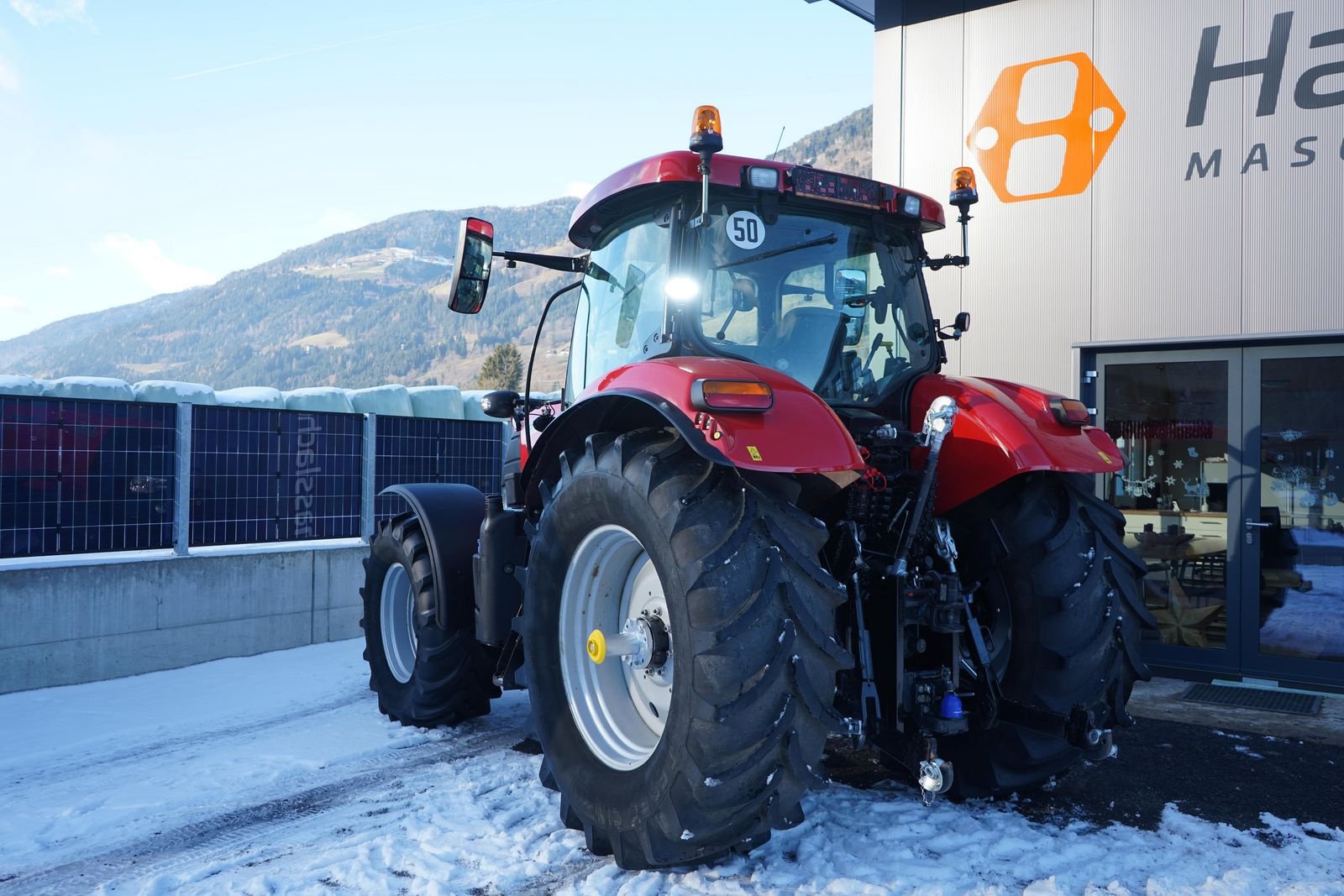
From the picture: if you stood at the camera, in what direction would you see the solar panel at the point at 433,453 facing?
facing the viewer and to the right of the viewer

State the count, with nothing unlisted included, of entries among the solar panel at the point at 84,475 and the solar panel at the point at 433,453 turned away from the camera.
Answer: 0

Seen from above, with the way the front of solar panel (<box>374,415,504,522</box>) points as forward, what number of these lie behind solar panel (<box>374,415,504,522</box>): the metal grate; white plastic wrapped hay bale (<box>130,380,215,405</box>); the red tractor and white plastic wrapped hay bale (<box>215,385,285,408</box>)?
2

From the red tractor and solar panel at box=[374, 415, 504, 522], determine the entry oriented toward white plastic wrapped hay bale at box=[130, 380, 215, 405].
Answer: the red tractor

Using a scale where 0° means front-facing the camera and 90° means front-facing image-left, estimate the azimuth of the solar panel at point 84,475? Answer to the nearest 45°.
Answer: approximately 315°

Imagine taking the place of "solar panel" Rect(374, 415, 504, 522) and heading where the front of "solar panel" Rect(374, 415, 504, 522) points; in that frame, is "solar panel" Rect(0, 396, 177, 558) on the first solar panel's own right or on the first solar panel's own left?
on the first solar panel's own right

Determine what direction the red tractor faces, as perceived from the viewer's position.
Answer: facing away from the viewer and to the left of the viewer

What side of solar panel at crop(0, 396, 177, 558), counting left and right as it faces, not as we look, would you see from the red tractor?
front

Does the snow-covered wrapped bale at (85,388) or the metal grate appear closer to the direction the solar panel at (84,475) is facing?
the metal grate

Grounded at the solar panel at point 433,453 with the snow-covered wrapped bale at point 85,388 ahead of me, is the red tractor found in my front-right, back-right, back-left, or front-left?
back-left

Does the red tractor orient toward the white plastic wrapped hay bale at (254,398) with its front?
yes

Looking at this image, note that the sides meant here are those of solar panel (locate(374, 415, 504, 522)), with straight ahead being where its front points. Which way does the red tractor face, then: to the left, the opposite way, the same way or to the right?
the opposite way

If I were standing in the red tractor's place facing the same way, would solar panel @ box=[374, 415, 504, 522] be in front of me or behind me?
in front

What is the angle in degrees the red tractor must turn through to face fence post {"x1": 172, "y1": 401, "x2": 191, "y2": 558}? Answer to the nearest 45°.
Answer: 0° — it already faces it

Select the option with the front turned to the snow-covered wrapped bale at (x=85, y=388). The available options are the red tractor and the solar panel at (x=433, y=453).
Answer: the red tractor

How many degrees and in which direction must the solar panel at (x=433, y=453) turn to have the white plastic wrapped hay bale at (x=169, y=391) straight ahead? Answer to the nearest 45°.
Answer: approximately 180°
